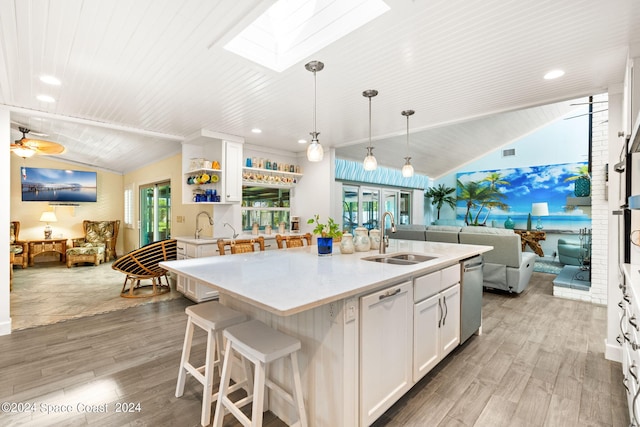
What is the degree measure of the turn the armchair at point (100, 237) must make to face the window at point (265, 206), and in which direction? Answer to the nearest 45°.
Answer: approximately 90° to its left

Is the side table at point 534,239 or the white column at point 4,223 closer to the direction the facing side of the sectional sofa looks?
the side table

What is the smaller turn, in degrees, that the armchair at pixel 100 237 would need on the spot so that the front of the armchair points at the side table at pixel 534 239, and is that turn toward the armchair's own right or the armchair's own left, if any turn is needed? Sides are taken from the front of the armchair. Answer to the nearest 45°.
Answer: approximately 90° to the armchair's own left

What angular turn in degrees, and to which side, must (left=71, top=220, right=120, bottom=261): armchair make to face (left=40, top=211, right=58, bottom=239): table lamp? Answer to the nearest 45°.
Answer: approximately 45° to its right

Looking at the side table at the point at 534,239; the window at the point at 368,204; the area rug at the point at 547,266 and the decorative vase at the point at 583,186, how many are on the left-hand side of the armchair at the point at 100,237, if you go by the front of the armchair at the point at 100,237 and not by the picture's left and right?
4

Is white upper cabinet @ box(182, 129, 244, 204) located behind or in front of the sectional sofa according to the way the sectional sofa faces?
behind

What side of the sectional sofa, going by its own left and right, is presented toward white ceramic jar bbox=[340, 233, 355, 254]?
back

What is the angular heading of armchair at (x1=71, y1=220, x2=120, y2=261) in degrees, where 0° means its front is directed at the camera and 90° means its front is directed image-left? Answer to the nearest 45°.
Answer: approximately 45°

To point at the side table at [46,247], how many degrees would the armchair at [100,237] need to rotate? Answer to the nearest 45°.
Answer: approximately 45° to its right

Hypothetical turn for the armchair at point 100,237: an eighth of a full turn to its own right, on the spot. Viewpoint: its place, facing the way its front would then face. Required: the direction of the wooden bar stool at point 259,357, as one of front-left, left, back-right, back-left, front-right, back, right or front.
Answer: left

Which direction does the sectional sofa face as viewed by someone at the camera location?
facing away from the viewer and to the right of the viewer

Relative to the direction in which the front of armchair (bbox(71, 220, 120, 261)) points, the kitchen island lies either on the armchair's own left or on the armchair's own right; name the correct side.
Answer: on the armchair's own left
